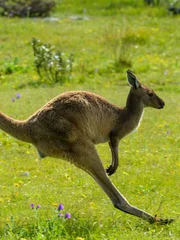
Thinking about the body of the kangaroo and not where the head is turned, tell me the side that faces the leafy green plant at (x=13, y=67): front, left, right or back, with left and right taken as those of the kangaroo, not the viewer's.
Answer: left

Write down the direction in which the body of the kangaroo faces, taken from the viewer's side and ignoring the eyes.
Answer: to the viewer's right

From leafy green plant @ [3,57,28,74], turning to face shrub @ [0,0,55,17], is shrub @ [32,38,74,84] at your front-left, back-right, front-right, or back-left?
back-right

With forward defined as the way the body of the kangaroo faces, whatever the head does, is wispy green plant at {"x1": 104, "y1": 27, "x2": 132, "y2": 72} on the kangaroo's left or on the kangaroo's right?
on the kangaroo's left

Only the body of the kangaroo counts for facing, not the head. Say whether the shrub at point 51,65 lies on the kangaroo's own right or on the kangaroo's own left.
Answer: on the kangaroo's own left

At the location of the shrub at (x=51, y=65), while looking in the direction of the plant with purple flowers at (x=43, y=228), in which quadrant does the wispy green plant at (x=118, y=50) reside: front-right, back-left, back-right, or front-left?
back-left
